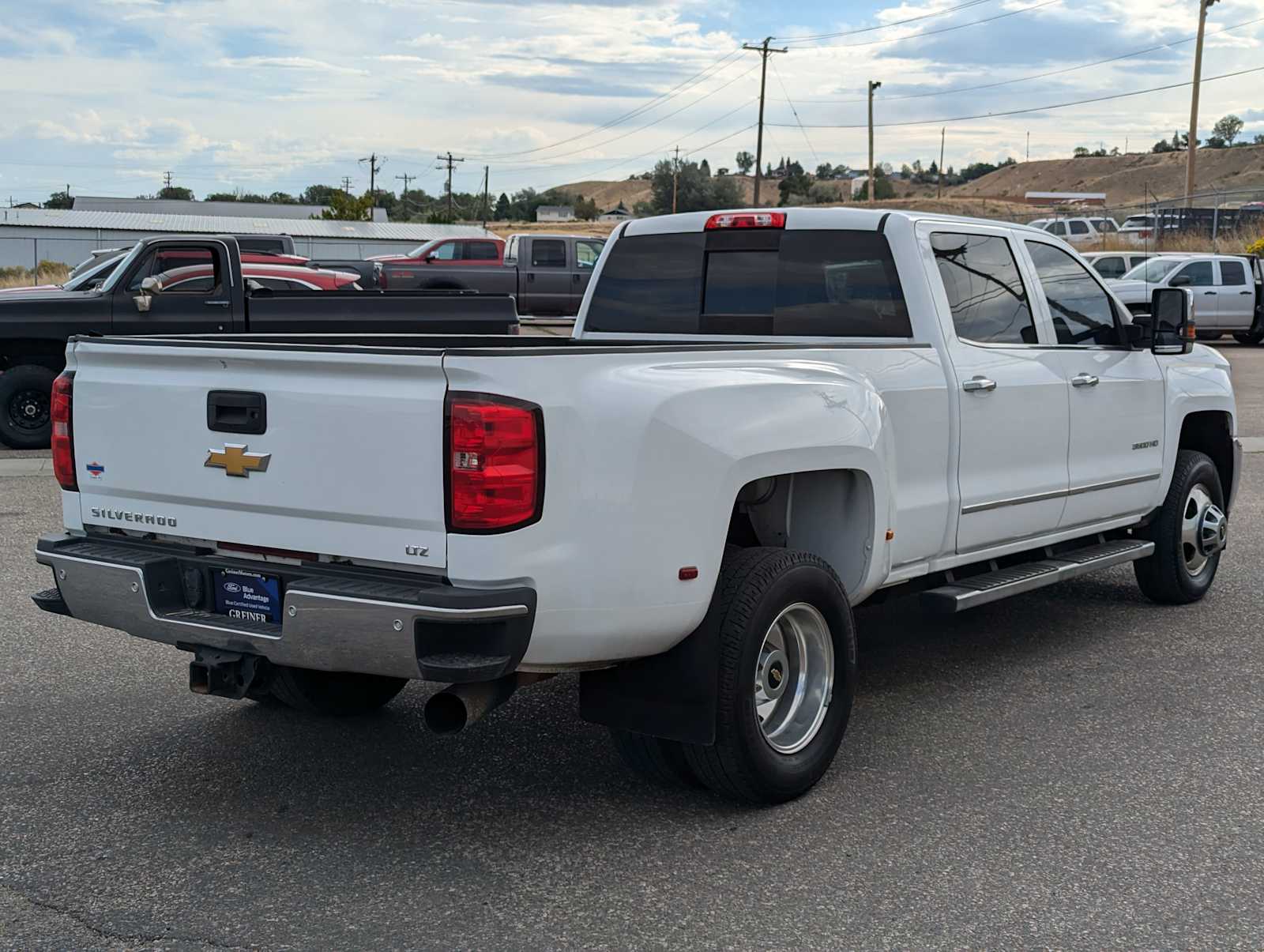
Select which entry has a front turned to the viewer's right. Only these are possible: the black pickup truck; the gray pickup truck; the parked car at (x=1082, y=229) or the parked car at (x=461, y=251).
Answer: the gray pickup truck

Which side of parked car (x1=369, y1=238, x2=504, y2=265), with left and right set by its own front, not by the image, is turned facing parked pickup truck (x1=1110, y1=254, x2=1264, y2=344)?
back

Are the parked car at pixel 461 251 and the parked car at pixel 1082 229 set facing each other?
no

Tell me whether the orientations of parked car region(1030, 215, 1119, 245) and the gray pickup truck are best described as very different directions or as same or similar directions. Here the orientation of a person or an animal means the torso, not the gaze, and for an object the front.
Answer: very different directions

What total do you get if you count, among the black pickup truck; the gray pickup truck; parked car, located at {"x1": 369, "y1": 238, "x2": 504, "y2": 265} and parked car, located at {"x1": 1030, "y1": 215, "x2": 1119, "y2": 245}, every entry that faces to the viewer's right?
1

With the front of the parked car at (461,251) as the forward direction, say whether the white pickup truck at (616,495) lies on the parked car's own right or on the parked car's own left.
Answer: on the parked car's own left

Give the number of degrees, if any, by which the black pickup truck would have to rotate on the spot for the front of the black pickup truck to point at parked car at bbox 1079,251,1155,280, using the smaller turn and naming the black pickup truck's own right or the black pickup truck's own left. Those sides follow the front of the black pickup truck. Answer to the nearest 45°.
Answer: approximately 135° to the black pickup truck's own right

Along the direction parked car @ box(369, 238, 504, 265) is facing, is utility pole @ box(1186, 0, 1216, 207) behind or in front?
behind

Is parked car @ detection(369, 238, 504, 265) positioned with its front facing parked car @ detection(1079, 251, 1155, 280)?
no

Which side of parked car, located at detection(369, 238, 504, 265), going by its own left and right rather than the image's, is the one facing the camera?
left

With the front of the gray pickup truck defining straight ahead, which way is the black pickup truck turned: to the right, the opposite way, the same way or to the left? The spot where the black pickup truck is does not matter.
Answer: the opposite way

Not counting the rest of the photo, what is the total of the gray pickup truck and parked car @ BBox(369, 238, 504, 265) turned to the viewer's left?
1

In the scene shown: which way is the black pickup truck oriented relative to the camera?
to the viewer's left

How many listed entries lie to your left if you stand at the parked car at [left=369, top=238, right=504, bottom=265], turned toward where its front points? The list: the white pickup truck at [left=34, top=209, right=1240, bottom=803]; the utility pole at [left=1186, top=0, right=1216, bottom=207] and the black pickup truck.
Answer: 2

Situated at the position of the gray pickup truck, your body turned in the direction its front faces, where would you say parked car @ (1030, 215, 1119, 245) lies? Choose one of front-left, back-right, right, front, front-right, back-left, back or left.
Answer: front-left

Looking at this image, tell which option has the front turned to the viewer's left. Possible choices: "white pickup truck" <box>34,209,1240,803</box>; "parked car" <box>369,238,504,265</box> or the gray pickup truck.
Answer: the parked car

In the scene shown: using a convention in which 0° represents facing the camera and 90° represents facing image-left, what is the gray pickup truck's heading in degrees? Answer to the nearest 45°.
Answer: approximately 270°
